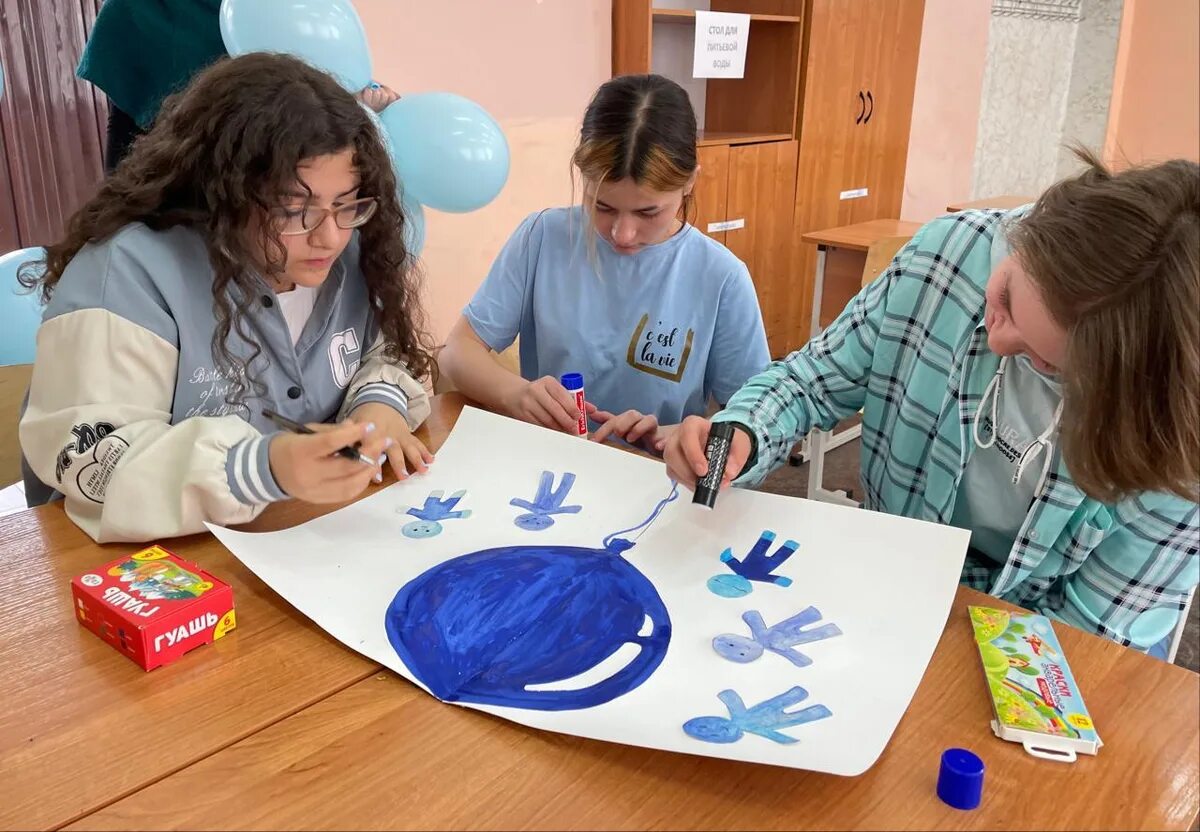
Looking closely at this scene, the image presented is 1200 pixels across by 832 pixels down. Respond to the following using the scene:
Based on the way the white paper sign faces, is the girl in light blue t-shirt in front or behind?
in front

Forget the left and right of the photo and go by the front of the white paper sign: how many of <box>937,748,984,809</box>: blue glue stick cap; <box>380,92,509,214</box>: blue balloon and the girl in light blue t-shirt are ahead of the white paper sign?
3

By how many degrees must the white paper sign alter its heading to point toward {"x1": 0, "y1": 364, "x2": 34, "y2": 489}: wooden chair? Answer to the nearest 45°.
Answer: approximately 45° to its right

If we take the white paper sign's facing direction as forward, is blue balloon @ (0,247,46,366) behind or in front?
in front

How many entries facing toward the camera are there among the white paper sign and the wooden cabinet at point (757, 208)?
2

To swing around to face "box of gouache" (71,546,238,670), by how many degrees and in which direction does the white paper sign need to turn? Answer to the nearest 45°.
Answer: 0° — it already faces it

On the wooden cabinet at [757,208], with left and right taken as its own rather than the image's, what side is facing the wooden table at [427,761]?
front

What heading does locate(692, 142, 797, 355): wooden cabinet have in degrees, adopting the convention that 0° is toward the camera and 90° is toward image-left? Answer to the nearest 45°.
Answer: approximately 0°

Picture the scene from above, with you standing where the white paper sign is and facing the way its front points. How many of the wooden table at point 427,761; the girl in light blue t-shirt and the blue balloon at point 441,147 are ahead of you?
3

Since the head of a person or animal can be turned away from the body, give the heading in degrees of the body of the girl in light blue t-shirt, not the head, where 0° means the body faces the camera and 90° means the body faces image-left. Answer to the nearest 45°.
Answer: approximately 0°

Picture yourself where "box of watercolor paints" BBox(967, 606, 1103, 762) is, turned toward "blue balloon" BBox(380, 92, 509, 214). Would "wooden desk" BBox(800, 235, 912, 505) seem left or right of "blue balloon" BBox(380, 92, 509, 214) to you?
right

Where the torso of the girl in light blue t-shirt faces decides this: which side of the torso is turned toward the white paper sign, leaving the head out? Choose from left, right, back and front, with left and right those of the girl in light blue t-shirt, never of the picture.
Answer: back

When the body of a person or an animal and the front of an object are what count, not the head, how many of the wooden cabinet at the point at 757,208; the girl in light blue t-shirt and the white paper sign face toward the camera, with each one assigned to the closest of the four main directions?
3
